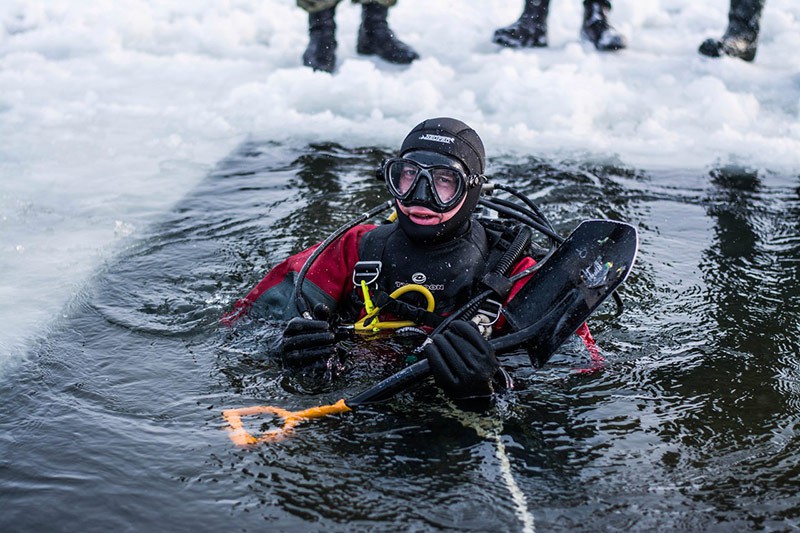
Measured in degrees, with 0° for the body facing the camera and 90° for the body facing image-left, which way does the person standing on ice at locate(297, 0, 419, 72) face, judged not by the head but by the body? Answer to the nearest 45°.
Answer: approximately 315°

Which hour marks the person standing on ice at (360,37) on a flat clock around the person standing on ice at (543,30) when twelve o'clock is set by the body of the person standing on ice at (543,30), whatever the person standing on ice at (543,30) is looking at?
the person standing on ice at (360,37) is roughly at 2 o'clock from the person standing on ice at (543,30).

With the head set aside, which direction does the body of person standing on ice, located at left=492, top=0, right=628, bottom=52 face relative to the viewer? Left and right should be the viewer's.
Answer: facing the viewer

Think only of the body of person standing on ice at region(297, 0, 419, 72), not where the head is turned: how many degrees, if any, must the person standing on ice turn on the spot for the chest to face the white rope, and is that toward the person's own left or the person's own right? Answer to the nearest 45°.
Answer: approximately 45° to the person's own right

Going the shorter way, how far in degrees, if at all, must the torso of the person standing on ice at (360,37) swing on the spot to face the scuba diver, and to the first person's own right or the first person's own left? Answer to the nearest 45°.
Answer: approximately 45° to the first person's own right

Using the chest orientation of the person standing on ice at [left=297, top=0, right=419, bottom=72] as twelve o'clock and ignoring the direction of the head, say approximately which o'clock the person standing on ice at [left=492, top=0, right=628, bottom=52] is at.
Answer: the person standing on ice at [left=492, top=0, right=628, bottom=52] is roughly at 10 o'clock from the person standing on ice at [left=297, top=0, right=419, bottom=72].

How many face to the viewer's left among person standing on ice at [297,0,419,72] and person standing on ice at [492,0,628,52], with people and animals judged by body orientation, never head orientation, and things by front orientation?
0

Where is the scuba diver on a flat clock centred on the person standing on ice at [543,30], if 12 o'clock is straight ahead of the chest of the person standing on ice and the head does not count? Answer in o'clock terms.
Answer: The scuba diver is roughly at 12 o'clock from the person standing on ice.

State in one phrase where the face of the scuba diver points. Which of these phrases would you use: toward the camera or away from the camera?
toward the camera

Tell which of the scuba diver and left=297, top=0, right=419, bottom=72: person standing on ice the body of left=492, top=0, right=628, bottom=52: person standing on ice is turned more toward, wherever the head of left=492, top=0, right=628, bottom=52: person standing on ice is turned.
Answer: the scuba diver
